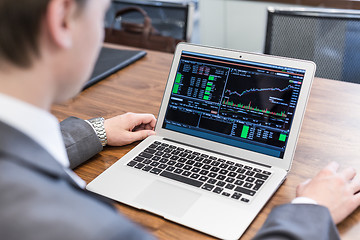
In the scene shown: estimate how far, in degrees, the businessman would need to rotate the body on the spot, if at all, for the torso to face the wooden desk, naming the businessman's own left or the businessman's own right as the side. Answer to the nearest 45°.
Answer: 0° — they already face it

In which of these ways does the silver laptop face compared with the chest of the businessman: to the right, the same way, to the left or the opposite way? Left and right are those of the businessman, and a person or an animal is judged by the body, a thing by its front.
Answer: the opposite way

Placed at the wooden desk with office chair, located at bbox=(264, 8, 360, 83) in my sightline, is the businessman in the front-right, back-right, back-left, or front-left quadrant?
back-left

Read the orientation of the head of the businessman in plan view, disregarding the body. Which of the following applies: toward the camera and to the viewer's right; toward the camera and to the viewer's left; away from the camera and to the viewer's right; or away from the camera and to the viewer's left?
away from the camera and to the viewer's right

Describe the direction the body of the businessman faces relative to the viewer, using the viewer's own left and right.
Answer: facing away from the viewer and to the right of the viewer

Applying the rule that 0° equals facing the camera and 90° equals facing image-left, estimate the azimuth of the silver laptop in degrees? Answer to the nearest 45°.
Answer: approximately 45°
